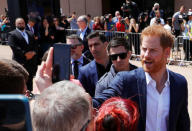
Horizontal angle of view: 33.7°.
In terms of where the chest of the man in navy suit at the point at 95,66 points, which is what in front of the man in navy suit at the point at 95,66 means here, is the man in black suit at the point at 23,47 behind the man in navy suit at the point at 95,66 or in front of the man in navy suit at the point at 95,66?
behind

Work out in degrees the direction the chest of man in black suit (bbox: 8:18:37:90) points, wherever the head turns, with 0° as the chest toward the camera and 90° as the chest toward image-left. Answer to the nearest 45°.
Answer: approximately 315°

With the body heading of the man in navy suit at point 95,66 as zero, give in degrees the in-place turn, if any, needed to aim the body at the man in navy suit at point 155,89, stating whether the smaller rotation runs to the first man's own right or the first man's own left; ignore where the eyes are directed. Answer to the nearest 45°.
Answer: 0° — they already face them
